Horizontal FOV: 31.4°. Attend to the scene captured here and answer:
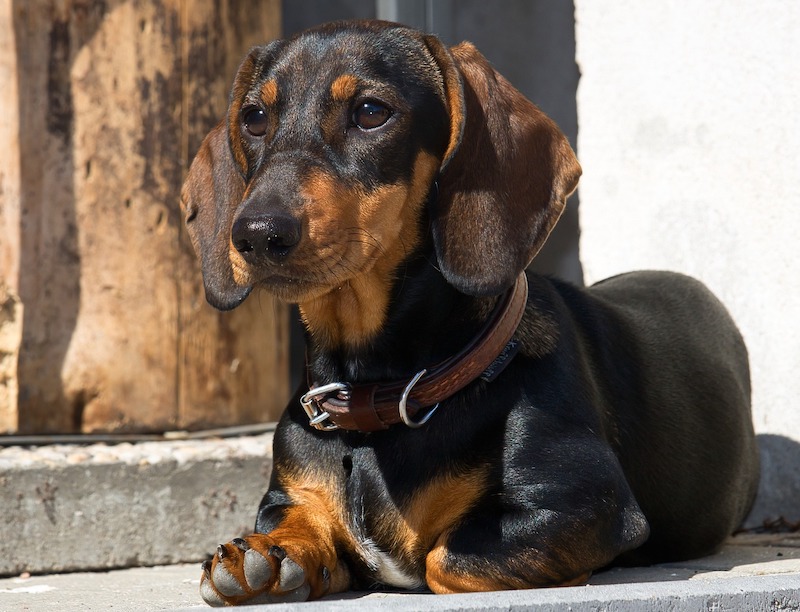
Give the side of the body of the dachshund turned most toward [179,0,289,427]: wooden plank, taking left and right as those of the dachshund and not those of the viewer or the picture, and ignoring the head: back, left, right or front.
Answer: right

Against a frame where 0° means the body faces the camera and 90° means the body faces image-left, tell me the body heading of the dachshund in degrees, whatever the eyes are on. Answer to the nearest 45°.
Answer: approximately 45°
